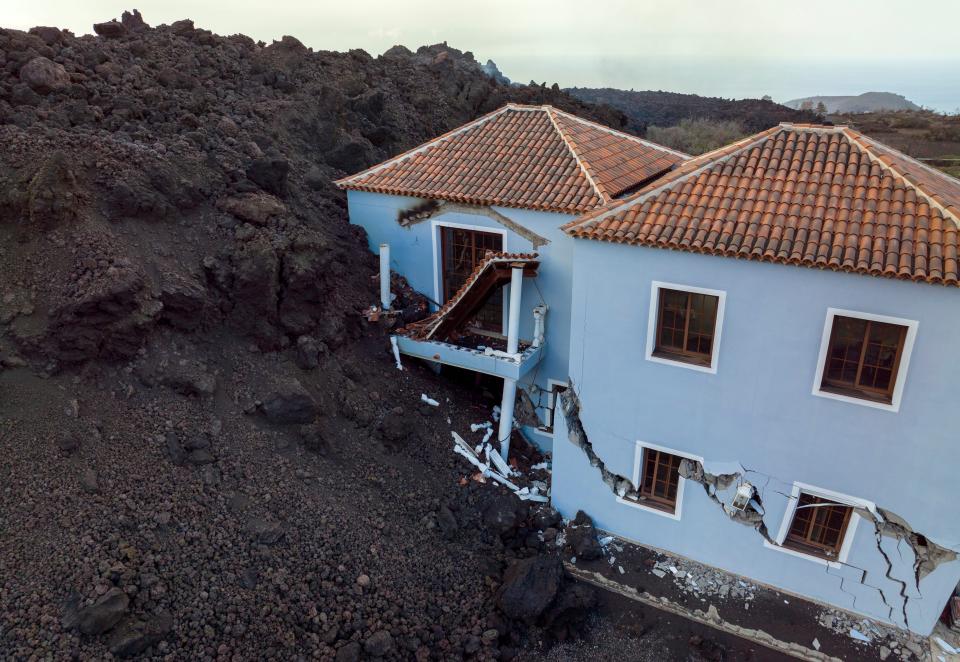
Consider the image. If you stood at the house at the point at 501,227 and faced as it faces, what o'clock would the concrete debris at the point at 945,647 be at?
The concrete debris is roughly at 9 o'clock from the house.

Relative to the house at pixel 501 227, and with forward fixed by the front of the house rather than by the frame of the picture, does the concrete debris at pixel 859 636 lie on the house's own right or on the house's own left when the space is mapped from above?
on the house's own left

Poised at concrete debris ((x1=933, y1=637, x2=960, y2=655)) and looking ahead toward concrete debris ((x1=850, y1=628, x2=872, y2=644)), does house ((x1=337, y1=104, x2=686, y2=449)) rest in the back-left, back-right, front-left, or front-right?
front-right

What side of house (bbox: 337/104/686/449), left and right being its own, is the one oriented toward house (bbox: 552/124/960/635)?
left

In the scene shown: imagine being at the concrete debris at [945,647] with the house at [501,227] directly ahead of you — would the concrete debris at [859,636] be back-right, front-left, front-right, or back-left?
front-left

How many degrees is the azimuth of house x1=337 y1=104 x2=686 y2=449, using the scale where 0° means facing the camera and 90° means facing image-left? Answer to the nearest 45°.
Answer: approximately 45°
